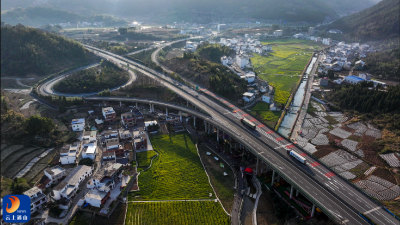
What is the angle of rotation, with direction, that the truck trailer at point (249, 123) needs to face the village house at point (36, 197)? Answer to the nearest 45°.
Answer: approximately 90° to its left

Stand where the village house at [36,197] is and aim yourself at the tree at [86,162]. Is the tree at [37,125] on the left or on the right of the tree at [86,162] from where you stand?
left

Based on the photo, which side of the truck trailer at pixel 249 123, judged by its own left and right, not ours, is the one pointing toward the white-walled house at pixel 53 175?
left

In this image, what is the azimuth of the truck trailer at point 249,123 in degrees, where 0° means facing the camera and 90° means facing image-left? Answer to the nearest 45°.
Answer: approximately 135°

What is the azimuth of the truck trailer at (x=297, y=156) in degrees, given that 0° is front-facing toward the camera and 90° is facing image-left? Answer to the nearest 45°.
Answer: approximately 135°

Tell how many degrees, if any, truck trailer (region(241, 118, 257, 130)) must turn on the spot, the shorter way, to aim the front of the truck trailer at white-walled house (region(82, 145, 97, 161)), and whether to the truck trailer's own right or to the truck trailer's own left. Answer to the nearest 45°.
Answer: approximately 45° to the truck trailer's own left

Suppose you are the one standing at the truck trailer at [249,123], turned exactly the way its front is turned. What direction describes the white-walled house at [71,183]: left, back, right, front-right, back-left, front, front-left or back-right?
left

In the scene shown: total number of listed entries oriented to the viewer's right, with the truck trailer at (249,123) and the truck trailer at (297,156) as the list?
0

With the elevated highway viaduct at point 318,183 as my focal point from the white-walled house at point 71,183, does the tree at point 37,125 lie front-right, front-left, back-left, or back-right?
back-left

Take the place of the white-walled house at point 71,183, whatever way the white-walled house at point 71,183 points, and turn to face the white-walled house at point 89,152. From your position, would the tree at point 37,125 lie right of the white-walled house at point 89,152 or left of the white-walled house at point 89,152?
left

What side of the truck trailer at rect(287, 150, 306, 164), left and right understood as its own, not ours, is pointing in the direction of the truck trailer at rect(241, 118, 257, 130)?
front

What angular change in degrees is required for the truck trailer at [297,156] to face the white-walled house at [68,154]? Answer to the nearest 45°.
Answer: approximately 45° to its left

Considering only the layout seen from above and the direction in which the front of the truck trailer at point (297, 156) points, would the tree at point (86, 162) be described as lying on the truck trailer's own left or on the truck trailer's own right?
on the truck trailer's own left

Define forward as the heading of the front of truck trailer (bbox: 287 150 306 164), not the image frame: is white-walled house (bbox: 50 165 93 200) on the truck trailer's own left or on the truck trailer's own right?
on the truck trailer's own left

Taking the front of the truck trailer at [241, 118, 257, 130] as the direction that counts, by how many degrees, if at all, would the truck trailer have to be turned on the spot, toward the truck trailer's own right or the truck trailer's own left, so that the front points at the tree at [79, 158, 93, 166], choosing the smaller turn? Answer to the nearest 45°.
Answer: approximately 90° to the truck trailer's own left

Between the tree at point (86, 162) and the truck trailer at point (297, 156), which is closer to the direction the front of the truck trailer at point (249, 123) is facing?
the tree
